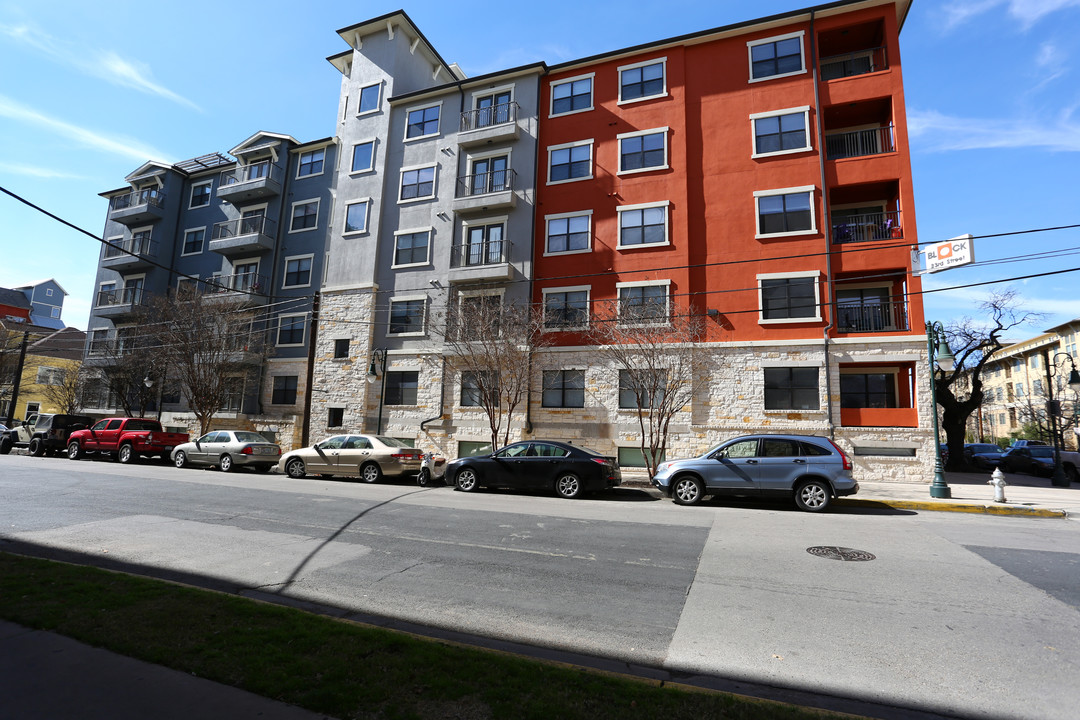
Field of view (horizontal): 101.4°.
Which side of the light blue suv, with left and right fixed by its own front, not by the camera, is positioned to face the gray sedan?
front

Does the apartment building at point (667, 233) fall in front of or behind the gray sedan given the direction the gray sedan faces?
behind

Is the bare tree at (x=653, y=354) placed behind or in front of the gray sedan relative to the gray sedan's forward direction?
behind

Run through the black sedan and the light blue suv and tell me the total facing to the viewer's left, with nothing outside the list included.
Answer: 2

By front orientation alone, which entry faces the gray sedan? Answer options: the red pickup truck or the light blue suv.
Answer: the light blue suv

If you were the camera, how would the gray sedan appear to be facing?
facing away from the viewer and to the left of the viewer

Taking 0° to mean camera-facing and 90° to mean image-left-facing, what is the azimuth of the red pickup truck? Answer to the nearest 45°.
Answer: approximately 135°

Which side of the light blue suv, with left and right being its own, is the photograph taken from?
left

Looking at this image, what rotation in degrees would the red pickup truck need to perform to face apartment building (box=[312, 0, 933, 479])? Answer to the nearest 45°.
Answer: approximately 180°

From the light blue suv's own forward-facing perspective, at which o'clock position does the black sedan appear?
The black sedan is roughly at 12 o'clock from the light blue suv.

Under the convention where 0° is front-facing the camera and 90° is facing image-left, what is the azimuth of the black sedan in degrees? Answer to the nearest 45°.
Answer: approximately 90°

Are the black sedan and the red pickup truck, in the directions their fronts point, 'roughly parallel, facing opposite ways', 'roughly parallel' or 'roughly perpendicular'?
roughly parallel

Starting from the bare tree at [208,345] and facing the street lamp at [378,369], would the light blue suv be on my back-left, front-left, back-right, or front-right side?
front-right

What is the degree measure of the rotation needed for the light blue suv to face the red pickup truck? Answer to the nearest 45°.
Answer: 0° — it already faces it
